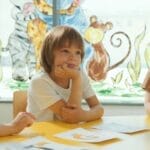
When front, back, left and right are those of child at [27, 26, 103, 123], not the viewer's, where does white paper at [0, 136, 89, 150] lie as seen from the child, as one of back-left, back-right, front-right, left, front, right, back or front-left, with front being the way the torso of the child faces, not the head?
front-right

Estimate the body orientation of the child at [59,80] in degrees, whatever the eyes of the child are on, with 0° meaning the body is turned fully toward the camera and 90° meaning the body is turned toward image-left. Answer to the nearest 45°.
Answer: approximately 315°

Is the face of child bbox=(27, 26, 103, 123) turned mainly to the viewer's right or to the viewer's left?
to the viewer's right
